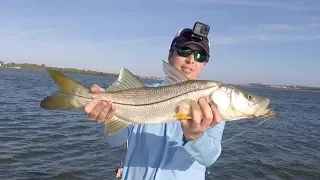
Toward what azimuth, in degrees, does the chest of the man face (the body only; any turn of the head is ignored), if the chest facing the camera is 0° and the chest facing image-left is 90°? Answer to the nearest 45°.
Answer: approximately 0°

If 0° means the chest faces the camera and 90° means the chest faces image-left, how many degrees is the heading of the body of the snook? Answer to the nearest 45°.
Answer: approximately 270°
